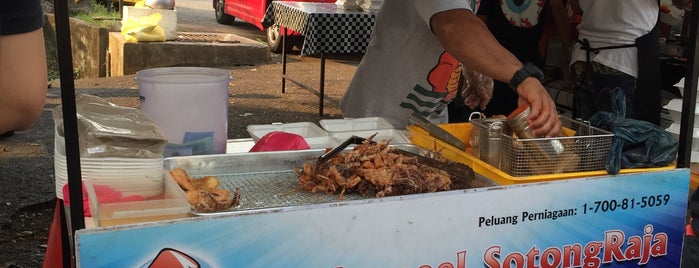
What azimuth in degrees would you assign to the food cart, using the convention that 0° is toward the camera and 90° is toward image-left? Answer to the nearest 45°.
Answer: approximately 0°

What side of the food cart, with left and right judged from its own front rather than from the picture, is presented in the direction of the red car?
back
